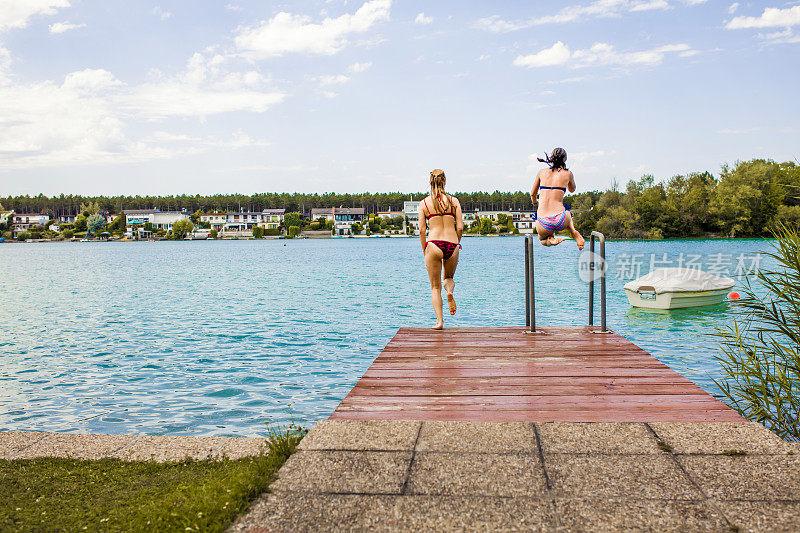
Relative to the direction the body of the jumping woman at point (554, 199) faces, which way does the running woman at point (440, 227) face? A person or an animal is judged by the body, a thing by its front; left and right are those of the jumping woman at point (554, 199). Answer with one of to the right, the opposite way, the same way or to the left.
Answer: the same way

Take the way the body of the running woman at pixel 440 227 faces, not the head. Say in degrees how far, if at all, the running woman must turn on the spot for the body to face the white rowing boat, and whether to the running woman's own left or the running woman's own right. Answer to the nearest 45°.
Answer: approximately 45° to the running woman's own right

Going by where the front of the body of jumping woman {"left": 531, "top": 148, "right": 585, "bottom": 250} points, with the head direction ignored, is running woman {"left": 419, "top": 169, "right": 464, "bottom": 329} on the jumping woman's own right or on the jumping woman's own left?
on the jumping woman's own left

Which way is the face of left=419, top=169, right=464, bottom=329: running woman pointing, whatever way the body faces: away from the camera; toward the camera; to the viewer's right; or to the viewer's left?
away from the camera

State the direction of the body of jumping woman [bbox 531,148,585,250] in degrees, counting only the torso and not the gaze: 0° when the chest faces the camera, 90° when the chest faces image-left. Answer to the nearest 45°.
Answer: approximately 180°

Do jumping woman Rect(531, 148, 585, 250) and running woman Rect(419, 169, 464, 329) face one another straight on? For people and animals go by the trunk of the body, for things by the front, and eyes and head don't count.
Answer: no

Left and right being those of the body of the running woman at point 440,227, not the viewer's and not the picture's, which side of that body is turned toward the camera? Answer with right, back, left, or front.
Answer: back

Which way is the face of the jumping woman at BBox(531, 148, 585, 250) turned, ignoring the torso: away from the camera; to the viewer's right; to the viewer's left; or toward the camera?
away from the camera

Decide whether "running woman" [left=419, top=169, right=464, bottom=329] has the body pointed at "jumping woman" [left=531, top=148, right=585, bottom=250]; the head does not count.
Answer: no

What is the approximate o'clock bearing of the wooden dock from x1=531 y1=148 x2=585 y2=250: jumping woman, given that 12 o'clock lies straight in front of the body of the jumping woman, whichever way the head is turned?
The wooden dock is roughly at 6 o'clock from the jumping woman.

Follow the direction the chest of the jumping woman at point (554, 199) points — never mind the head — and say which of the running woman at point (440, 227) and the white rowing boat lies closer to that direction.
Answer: the white rowing boat

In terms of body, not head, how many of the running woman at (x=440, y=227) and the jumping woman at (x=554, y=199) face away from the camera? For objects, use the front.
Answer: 2
